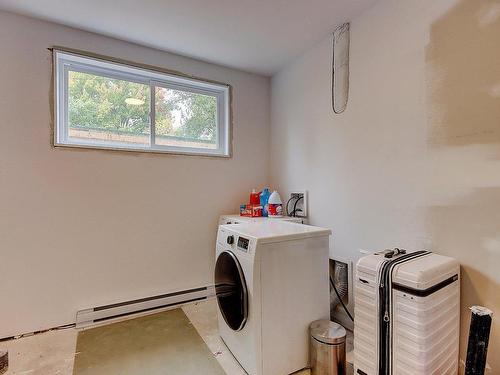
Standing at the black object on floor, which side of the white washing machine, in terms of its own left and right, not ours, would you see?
left

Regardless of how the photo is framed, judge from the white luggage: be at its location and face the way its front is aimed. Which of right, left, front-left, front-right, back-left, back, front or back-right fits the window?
back-right

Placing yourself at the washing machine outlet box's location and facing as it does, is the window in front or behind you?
in front

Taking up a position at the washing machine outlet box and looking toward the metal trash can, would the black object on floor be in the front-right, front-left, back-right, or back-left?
front-left

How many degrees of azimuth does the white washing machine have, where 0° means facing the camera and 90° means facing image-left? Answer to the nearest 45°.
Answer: approximately 45°

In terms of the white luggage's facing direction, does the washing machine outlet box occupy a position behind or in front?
behind

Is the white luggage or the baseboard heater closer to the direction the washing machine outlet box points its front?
the baseboard heater

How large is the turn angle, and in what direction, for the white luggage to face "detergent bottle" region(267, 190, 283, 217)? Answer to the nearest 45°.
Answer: approximately 180°

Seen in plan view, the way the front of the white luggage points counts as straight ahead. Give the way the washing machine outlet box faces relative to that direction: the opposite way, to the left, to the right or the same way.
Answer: to the right

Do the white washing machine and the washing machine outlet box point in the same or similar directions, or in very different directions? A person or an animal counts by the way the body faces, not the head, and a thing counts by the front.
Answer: same or similar directions

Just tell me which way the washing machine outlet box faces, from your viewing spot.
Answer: facing the viewer and to the left of the viewer
